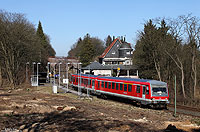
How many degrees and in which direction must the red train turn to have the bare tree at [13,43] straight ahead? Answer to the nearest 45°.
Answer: approximately 180°

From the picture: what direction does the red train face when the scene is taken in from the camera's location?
facing the viewer and to the right of the viewer
